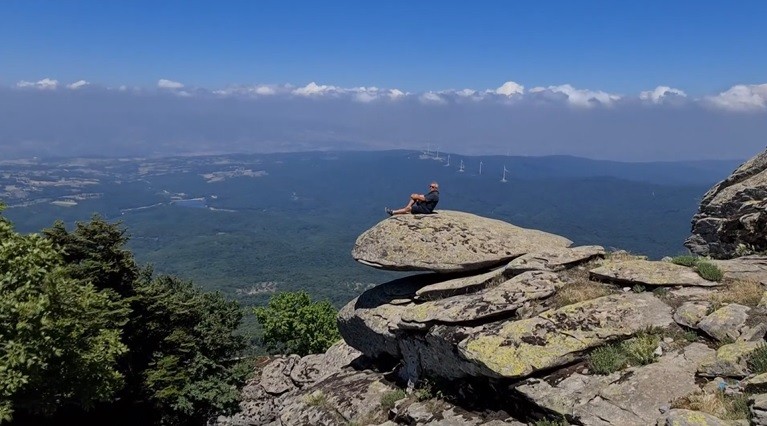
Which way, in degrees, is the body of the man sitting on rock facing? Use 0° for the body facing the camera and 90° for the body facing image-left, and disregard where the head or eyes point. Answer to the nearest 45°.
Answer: approximately 90°

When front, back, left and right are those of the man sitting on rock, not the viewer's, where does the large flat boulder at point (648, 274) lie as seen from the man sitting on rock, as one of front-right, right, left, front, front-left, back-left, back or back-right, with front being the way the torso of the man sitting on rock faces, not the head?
back-left

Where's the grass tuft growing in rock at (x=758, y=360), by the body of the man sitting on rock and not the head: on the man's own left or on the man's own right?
on the man's own left

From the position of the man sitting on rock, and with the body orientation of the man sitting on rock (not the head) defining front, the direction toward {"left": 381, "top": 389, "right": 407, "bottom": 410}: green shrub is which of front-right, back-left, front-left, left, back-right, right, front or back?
left

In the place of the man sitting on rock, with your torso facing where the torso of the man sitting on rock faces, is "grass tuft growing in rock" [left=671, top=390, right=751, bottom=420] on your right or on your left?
on your left

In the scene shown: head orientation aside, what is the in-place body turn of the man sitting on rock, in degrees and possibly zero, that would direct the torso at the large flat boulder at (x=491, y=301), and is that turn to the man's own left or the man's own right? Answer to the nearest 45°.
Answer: approximately 90° to the man's own left

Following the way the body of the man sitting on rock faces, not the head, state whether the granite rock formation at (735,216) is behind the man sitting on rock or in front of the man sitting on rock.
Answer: behind

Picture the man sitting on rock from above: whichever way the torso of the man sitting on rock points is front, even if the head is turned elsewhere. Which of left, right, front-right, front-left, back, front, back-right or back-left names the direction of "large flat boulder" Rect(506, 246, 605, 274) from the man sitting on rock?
back-left

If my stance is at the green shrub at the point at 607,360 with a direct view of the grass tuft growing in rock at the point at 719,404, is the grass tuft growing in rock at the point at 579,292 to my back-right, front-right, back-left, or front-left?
back-left
